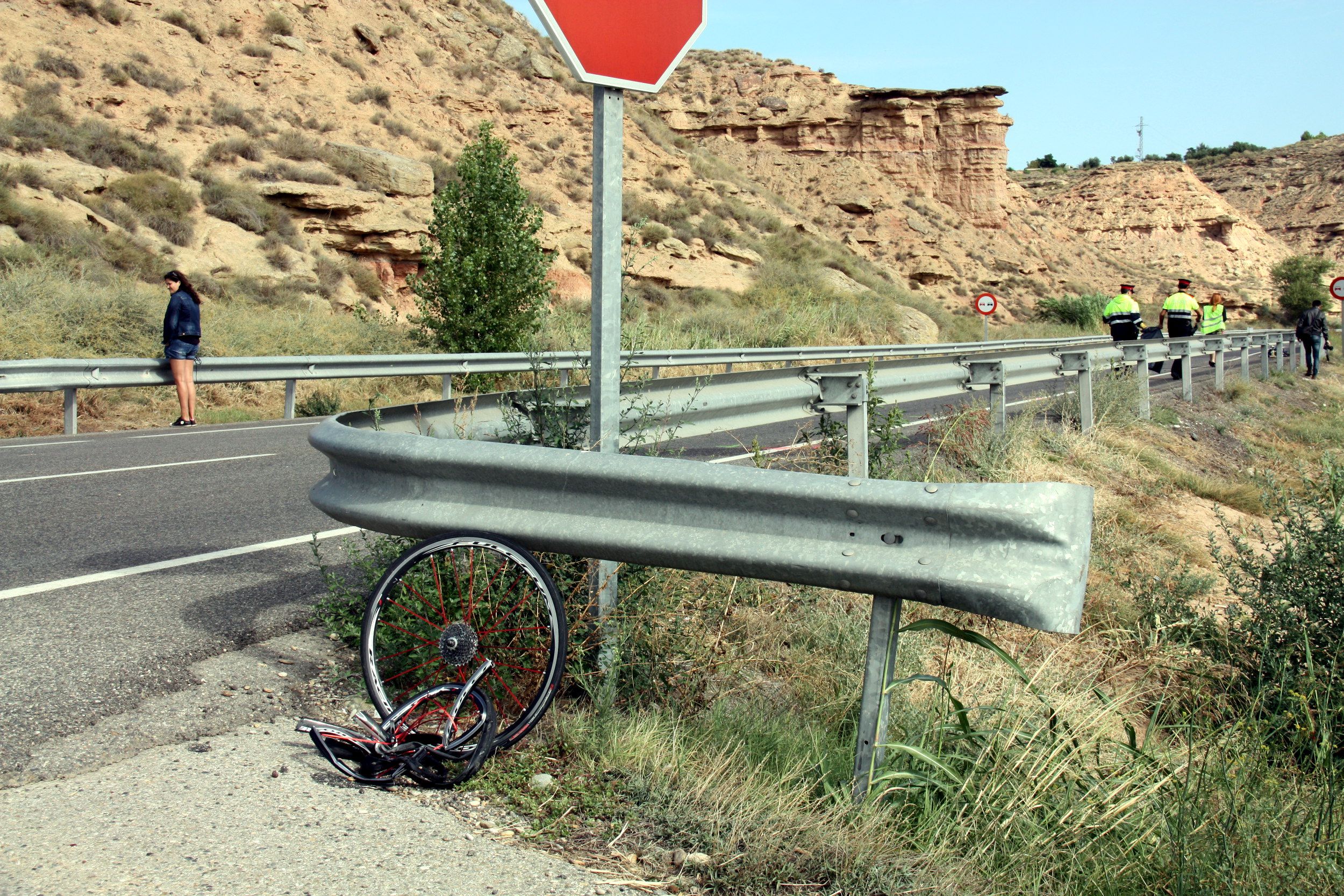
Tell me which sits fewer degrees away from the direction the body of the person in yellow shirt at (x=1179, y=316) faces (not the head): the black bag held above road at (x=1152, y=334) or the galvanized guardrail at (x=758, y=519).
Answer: the black bag held above road

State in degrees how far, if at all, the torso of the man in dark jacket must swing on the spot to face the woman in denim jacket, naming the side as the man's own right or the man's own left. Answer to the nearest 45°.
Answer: approximately 135° to the man's own left

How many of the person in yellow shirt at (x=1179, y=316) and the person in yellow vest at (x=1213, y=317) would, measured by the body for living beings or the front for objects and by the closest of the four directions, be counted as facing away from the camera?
2

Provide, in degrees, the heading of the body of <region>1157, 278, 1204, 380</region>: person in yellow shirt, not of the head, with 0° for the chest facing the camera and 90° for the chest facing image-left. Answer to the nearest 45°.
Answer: approximately 180°

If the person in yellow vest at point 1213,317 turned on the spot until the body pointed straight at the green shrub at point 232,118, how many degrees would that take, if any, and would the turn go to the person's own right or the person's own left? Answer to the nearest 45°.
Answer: approximately 90° to the person's own left

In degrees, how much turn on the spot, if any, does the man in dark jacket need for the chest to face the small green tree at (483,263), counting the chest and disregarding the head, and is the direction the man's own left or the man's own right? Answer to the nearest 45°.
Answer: approximately 135° to the man's own left

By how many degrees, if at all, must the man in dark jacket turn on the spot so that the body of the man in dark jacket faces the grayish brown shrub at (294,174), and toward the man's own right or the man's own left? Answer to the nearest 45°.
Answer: approximately 90° to the man's own left

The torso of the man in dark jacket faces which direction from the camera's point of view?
away from the camera

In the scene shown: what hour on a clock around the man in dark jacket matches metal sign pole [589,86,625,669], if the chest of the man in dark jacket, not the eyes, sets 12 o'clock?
The metal sign pole is roughly at 6 o'clock from the man in dark jacket.

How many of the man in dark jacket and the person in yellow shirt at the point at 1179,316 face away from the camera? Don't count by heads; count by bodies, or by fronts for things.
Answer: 2

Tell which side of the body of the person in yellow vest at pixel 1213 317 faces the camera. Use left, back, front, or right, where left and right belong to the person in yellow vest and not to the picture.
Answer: back
